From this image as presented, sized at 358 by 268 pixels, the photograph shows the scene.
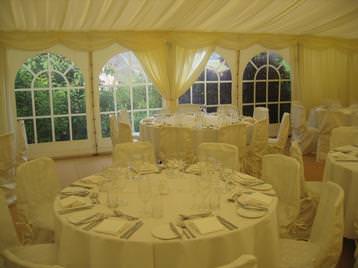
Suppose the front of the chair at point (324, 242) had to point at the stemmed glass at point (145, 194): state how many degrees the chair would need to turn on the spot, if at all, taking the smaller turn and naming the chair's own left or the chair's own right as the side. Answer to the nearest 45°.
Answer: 0° — it already faces it

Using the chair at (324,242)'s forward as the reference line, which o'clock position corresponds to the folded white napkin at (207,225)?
The folded white napkin is roughly at 11 o'clock from the chair.

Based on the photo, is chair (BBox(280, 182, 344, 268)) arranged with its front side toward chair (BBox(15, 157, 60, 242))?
yes

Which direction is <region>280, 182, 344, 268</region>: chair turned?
to the viewer's left

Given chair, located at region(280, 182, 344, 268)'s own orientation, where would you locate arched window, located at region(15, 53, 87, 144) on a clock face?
The arched window is roughly at 1 o'clock from the chair.

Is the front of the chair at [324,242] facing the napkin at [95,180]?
yes

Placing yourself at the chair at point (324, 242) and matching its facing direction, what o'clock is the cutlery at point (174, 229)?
The cutlery is roughly at 11 o'clock from the chair.

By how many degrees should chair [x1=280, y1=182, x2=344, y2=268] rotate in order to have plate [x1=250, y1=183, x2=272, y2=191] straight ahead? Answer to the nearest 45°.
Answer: approximately 45° to its right

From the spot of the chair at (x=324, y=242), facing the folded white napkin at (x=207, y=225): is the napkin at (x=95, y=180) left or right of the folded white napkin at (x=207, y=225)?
right

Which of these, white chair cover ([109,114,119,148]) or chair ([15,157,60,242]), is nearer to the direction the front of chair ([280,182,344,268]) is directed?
the chair
